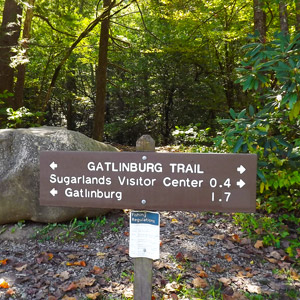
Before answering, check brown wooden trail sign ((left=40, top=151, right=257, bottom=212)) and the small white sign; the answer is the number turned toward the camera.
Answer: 2

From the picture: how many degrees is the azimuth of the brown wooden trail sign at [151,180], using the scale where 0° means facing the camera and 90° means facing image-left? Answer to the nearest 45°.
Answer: approximately 0°

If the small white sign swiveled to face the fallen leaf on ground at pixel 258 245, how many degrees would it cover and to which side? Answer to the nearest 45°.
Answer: approximately 135° to its left

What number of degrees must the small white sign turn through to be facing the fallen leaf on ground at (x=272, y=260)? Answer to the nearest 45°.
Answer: approximately 135° to its left

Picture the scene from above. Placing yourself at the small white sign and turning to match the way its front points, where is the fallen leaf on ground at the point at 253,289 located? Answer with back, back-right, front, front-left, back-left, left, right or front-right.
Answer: back-left

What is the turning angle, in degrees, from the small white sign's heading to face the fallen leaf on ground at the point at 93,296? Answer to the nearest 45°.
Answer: approximately 135° to its right
